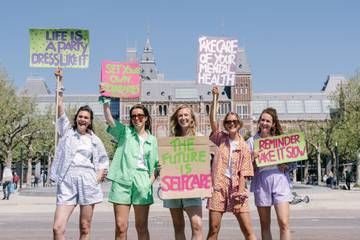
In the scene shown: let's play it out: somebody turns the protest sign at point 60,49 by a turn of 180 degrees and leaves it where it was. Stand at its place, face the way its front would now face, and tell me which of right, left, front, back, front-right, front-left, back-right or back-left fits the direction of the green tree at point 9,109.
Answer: front

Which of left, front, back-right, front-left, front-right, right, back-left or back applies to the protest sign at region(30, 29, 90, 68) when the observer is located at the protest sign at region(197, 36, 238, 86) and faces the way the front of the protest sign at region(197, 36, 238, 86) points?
right

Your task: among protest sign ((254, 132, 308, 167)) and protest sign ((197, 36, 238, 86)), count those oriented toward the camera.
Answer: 2

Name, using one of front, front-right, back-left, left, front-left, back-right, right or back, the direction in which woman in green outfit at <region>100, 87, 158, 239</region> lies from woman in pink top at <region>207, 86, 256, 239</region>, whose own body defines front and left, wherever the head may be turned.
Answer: right

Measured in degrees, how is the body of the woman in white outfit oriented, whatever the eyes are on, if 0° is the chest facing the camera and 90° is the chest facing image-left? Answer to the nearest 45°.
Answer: approximately 0°

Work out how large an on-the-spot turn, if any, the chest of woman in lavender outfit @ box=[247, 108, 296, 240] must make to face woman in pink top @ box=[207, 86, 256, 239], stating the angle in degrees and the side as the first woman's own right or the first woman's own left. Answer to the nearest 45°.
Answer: approximately 45° to the first woman's own right

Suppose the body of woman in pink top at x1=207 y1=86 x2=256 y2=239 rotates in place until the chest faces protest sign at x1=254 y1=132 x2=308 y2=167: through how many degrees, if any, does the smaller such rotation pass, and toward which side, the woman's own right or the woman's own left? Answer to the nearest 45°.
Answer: approximately 135° to the woman's own left

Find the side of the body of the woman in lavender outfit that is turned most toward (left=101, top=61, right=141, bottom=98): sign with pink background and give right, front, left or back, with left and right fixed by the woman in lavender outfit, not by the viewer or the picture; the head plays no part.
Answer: right

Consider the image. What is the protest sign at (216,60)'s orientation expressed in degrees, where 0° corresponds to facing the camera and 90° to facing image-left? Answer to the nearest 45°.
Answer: approximately 0°

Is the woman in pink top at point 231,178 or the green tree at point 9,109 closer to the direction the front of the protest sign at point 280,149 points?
the woman in pink top
